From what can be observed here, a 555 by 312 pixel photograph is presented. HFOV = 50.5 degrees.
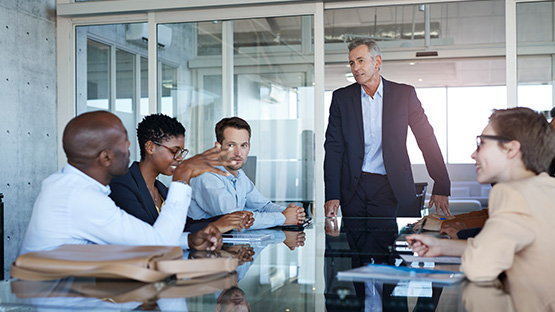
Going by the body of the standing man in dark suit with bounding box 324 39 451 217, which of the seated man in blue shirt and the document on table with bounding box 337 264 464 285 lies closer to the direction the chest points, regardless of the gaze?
the document on table

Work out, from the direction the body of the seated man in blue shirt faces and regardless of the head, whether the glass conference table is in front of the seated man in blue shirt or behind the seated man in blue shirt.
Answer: in front

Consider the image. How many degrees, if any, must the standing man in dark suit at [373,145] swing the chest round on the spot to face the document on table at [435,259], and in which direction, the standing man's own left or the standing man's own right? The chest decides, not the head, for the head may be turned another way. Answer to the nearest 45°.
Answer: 0° — they already face it

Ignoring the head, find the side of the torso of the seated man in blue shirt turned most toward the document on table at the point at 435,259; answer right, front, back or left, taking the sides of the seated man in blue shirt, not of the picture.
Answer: front

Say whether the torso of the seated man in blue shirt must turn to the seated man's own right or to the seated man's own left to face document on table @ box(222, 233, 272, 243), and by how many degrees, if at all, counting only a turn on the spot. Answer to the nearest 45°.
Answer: approximately 45° to the seated man's own right

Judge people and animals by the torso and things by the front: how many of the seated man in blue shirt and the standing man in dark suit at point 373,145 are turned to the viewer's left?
0

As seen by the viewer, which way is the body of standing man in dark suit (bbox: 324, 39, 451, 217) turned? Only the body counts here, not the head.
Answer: toward the camera

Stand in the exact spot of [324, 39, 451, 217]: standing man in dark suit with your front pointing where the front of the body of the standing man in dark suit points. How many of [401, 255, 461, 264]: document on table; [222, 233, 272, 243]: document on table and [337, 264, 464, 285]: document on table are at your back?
0

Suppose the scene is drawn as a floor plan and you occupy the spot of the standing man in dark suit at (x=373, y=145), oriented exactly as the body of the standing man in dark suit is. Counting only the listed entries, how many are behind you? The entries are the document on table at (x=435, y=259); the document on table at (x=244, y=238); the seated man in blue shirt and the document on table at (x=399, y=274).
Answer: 0

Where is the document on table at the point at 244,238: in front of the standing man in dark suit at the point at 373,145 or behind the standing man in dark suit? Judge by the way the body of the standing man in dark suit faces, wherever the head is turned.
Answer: in front

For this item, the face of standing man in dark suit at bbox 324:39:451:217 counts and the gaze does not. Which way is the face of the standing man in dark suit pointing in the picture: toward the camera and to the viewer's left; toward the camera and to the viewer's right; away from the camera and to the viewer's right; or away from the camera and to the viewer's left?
toward the camera and to the viewer's left

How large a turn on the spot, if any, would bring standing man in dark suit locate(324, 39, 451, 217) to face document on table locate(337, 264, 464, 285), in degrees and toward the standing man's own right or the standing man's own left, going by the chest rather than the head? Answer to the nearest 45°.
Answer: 0° — they already face it

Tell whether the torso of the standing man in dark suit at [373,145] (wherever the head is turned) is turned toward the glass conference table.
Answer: yes

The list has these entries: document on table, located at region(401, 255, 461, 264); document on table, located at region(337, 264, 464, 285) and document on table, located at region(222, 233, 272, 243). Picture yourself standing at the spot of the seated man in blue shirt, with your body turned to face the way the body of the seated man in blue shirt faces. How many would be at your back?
0

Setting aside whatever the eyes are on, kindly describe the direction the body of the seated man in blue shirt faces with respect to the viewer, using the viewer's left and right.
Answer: facing the viewer and to the right of the viewer
